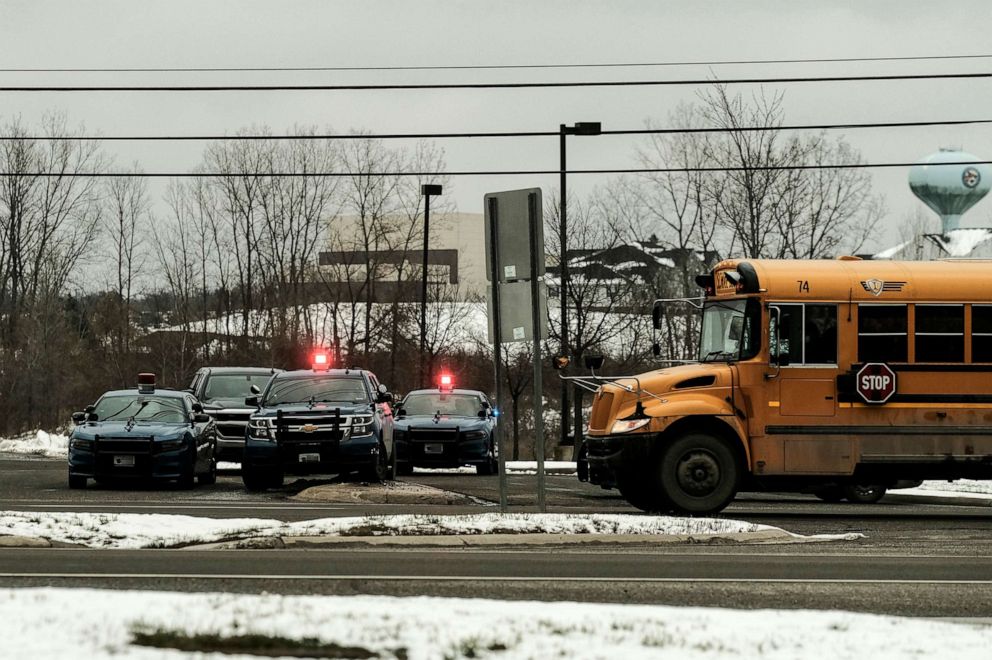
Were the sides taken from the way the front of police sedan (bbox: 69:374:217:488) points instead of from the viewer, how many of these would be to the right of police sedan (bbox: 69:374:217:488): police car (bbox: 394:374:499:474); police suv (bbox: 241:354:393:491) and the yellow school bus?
0

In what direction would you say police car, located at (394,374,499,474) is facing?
toward the camera

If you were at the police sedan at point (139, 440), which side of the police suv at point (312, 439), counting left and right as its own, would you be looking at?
right

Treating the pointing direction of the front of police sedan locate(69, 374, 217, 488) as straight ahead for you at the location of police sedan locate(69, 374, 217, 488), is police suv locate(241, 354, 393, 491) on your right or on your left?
on your left

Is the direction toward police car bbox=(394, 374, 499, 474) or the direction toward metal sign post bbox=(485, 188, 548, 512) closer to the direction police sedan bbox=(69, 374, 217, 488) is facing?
the metal sign post

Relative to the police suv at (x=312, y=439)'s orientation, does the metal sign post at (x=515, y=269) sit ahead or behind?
ahead

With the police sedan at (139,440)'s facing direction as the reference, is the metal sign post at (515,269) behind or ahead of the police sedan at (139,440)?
ahead

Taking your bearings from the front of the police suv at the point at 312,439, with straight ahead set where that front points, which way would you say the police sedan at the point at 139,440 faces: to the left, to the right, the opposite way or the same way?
the same way

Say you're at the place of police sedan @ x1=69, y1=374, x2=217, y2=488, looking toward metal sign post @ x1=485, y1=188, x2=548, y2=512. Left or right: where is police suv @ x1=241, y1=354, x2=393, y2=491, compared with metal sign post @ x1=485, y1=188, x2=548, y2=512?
left

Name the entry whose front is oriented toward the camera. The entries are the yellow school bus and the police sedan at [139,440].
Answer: the police sedan

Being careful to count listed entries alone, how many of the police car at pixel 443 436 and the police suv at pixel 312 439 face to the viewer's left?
0

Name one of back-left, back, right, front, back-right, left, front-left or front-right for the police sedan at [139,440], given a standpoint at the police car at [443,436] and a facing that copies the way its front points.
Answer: front-right

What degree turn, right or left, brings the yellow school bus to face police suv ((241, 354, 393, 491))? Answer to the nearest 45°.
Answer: approximately 45° to its right

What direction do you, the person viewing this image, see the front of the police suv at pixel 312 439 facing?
facing the viewer

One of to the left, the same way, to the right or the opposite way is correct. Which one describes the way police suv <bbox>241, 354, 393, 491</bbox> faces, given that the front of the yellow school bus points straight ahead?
to the left

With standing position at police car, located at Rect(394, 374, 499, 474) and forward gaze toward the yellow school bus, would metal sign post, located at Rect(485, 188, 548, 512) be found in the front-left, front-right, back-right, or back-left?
front-right

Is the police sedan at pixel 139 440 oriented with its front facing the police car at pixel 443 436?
no

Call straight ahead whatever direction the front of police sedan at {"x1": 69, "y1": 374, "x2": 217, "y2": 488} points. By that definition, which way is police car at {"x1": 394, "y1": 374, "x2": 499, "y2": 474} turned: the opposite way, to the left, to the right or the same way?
the same way

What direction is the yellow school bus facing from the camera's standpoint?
to the viewer's left

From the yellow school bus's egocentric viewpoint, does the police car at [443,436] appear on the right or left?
on its right
